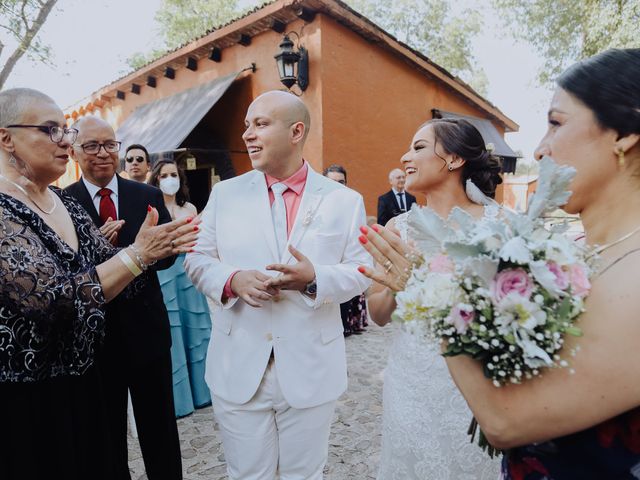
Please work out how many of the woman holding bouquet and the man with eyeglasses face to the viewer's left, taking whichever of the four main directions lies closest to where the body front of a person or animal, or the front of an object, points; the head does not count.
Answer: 1

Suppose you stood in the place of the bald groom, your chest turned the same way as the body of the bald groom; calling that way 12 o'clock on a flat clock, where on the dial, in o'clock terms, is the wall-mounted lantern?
The wall-mounted lantern is roughly at 6 o'clock from the bald groom.

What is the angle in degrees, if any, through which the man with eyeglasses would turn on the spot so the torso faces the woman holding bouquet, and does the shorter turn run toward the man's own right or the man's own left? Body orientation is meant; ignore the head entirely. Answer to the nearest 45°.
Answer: approximately 45° to the man's own left

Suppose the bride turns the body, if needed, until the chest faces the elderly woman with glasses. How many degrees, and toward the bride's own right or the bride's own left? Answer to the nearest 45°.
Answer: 0° — they already face them

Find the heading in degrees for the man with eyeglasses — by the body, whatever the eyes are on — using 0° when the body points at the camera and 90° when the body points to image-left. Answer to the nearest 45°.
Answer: approximately 0°

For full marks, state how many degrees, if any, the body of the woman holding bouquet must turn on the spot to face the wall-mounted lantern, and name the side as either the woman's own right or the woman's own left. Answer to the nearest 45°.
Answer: approximately 45° to the woman's own right

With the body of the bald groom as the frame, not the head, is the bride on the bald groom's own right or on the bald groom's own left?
on the bald groom's own left

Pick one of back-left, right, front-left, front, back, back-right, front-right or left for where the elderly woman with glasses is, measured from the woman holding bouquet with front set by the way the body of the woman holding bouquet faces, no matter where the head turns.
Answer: front

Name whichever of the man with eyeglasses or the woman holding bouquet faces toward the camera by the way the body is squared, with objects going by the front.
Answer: the man with eyeglasses

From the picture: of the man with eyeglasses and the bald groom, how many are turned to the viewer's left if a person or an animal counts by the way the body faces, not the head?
0

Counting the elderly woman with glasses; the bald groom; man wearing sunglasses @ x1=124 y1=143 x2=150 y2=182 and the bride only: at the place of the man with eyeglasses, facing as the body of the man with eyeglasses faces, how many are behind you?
1

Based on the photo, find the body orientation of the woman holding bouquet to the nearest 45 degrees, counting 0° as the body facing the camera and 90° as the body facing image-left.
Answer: approximately 90°

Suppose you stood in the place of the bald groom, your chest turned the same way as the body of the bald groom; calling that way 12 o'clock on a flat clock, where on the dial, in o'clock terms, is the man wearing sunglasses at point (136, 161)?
The man wearing sunglasses is roughly at 5 o'clock from the bald groom.

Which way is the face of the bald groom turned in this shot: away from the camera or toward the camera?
toward the camera

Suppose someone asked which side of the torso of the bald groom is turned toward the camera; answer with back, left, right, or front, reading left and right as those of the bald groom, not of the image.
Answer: front

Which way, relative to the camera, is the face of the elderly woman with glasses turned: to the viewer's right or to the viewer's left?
to the viewer's right
